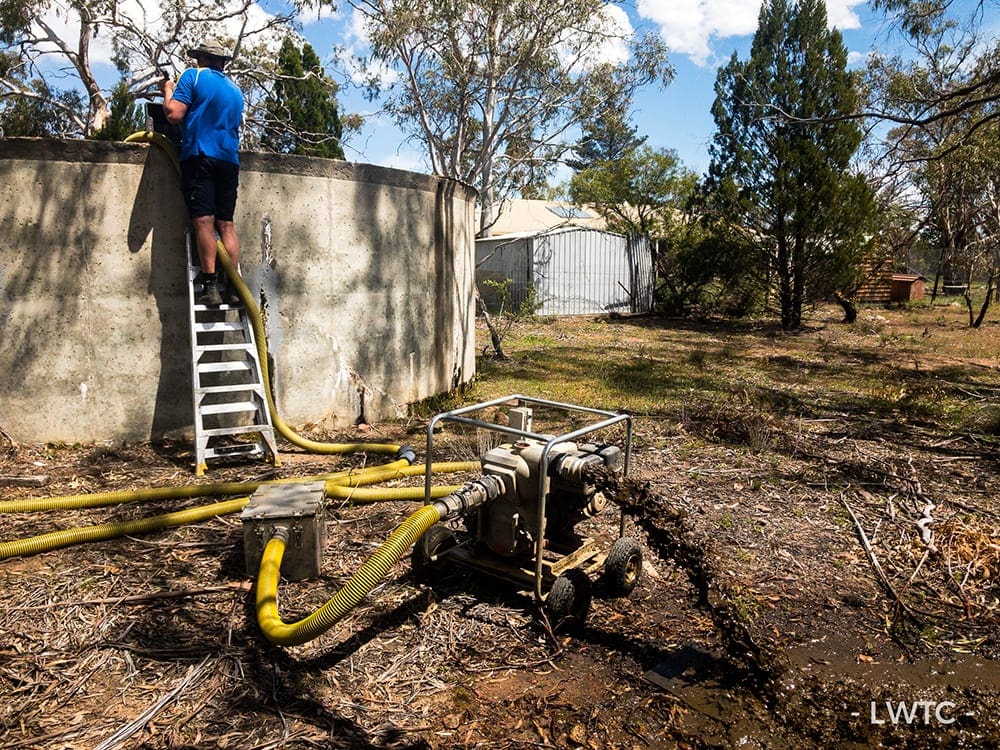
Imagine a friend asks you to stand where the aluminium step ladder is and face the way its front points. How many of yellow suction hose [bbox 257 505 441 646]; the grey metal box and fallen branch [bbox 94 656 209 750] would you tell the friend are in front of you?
3

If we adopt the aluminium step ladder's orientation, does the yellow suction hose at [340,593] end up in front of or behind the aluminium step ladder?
in front

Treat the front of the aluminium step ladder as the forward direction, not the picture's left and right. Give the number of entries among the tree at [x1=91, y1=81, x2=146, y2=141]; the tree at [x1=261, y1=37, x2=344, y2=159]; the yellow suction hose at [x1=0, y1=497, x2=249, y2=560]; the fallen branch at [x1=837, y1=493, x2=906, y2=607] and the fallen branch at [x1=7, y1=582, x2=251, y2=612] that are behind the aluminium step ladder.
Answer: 2

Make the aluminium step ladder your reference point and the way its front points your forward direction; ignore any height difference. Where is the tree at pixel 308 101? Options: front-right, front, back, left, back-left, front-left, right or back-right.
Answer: back

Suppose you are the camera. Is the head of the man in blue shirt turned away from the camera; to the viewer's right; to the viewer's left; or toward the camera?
away from the camera

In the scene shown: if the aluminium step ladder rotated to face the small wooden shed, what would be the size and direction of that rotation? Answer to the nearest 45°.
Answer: approximately 135° to its left

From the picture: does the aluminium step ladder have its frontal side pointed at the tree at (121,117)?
no

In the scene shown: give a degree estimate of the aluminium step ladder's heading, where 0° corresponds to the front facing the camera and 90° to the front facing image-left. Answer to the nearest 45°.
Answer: approximately 0°

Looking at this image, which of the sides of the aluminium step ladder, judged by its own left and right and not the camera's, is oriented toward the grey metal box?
front

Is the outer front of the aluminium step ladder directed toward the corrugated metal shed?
no

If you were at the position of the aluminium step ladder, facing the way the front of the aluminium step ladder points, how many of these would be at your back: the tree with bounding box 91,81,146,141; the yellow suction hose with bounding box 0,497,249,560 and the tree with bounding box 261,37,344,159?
2

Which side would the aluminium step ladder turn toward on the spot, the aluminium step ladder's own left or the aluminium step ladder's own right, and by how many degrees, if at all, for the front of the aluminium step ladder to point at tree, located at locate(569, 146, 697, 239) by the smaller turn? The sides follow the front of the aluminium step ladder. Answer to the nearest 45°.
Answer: approximately 135° to the aluminium step ladder's own left

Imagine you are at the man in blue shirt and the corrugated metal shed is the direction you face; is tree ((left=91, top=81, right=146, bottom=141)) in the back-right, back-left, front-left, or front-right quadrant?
front-left

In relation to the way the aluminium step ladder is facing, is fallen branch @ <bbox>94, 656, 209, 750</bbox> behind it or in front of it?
in front

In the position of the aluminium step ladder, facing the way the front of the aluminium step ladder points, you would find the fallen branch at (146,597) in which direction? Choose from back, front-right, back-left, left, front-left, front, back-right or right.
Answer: front
